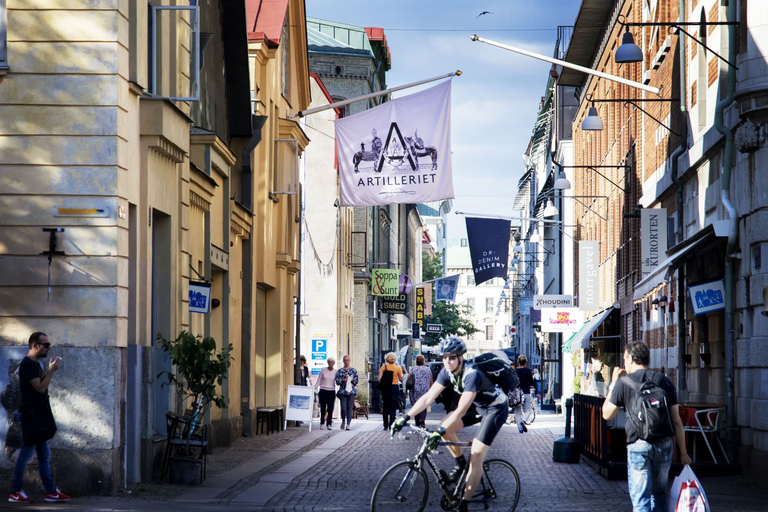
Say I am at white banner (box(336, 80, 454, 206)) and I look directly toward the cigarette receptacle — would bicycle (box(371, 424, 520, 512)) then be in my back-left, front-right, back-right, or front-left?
front-right

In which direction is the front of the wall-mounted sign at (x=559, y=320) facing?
toward the camera

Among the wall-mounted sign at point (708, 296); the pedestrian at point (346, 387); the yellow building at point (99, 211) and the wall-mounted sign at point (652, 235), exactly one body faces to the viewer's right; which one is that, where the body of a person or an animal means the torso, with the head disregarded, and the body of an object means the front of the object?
the yellow building

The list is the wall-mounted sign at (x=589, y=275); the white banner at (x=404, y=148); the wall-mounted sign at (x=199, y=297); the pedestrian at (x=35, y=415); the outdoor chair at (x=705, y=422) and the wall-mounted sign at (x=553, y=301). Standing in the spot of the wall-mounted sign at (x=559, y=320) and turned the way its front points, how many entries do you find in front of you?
5

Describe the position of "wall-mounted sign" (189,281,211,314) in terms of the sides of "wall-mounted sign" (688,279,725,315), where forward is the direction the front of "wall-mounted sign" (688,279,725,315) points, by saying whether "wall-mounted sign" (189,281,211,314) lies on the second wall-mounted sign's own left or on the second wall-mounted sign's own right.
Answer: on the second wall-mounted sign's own right

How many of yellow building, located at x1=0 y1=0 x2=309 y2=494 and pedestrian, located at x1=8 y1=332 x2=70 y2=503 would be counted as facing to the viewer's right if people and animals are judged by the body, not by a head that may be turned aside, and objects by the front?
2

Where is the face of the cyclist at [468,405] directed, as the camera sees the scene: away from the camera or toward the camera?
toward the camera

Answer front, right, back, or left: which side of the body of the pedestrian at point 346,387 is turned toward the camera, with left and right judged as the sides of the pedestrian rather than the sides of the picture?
front

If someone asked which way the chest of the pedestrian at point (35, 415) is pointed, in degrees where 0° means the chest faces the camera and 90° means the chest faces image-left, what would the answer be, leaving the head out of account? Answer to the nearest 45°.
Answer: approximately 270°

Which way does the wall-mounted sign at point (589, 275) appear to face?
toward the camera
